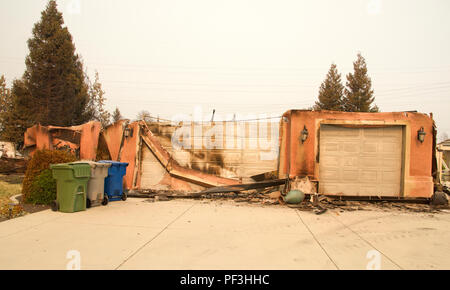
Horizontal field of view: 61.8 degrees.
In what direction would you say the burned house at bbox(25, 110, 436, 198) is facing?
toward the camera

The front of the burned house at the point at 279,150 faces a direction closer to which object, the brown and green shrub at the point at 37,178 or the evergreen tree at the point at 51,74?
the brown and green shrub

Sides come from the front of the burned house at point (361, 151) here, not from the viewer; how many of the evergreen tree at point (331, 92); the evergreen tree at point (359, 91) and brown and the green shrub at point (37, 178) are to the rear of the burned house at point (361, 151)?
2

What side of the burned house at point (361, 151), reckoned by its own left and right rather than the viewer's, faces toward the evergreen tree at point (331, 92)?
back

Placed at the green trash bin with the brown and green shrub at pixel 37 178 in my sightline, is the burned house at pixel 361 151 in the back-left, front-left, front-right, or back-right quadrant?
back-right

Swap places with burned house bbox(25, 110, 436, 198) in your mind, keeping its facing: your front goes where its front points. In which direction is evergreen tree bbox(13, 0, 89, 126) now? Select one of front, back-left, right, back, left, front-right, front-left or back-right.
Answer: back-right

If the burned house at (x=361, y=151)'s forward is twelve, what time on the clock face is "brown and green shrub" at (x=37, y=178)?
The brown and green shrub is roughly at 2 o'clock from the burned house.

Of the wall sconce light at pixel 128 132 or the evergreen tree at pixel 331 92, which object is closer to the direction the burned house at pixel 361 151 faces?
the wall sconce light

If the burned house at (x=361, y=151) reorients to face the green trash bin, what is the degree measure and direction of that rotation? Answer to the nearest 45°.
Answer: approximately 45° to its right

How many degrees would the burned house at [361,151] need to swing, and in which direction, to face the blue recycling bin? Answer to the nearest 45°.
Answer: approximately 45° to its right

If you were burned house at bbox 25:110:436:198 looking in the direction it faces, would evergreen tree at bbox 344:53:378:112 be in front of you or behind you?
behind
